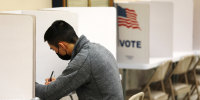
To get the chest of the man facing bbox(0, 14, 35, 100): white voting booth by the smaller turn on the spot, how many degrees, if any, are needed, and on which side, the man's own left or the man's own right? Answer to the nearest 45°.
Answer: approximately 45° to the man's own left

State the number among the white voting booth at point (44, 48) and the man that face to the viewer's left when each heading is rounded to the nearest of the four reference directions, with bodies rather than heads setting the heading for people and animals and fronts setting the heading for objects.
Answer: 1

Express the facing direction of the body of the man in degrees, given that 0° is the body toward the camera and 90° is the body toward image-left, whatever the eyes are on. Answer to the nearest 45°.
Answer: approximately 90°

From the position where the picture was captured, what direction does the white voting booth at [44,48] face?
facing the viewer and to the right of the viewer

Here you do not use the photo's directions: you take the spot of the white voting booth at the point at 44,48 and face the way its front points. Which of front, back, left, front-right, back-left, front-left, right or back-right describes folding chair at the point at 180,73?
left

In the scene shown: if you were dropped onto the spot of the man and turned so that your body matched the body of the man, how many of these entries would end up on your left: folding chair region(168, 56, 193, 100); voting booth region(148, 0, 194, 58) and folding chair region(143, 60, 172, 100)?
0

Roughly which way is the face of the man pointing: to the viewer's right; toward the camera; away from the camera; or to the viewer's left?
to the viewer's left

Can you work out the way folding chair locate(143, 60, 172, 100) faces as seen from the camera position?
facing the viewer and to the left of the viewer

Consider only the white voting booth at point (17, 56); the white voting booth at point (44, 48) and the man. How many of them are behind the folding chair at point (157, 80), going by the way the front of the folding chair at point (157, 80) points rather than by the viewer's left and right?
0
